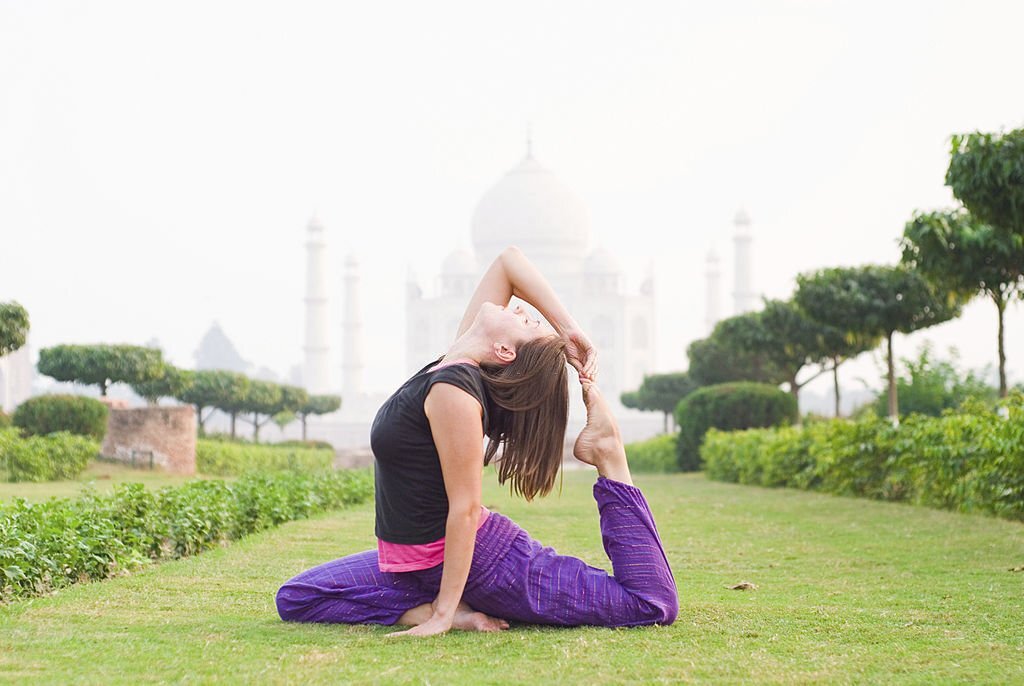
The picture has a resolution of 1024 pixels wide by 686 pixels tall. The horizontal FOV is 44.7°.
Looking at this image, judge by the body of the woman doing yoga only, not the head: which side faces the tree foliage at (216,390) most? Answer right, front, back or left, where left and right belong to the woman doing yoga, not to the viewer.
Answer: right

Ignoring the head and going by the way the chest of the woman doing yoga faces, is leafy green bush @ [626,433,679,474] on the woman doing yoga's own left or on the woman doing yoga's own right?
on the woman doing yoga's own right

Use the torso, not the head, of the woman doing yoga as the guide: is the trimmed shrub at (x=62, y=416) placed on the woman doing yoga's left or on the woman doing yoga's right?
on the woman doing yoga's right

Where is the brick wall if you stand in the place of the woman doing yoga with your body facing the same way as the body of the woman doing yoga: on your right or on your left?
on your right

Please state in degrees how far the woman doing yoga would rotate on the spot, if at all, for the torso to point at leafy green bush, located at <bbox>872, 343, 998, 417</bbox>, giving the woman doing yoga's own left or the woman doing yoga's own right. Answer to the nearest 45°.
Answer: approximately 135° to the woman doing yoga's own right

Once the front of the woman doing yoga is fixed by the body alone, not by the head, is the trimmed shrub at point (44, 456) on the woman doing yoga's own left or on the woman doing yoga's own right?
on the woman doing yoga's own right

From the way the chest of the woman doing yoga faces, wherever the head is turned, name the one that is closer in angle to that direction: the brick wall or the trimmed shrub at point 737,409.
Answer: the brick wall

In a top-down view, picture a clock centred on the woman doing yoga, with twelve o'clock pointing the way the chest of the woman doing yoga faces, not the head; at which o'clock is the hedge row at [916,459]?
The hedge row is roughly at 4 o'clock from the woman doing yoga.

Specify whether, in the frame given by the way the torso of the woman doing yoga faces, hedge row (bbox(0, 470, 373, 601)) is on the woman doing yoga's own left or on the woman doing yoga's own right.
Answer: on the woman doing yoga's own right

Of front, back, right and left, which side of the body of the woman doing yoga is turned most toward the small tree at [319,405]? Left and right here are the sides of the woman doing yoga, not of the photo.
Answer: right

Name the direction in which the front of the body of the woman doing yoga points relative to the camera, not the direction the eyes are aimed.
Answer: to the viewer's left

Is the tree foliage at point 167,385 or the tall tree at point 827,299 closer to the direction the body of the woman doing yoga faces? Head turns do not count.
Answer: the tree foliage

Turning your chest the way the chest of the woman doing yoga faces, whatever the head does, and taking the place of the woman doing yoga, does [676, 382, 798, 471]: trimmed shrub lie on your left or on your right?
on your right
